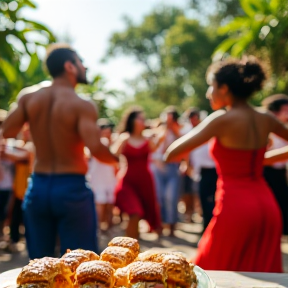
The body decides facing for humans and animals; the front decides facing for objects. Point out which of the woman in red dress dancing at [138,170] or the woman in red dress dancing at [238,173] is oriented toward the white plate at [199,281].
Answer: the woman in red dress dancing at [138,170]

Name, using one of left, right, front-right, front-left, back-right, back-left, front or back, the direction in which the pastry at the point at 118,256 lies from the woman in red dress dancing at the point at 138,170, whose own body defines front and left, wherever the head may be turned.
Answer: front

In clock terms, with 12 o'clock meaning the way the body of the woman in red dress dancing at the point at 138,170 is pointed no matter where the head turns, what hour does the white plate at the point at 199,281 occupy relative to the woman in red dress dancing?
The white plate is roughly at 12 o'clock from the woman in red dress dancing.

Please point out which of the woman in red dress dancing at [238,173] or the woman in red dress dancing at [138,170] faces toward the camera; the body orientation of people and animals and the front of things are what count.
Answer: the woman in red dress dancing at [138,170]

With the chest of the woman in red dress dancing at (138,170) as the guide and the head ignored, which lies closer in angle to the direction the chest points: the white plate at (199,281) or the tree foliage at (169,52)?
the white plate

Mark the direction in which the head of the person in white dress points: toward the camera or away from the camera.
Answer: toward the camera

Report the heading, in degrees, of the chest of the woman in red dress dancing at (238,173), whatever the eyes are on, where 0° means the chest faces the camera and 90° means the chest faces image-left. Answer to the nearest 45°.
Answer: approximately 135°

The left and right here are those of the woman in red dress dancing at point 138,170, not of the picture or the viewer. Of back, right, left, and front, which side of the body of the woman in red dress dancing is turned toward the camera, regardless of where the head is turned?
front

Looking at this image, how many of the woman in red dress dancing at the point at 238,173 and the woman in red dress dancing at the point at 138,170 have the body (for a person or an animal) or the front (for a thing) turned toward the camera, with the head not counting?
1

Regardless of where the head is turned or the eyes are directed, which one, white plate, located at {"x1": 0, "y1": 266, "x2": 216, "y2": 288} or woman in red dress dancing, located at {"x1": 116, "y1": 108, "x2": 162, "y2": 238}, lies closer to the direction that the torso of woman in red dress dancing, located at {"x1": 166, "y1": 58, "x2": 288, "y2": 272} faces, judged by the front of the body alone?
the woman in red dress dancing

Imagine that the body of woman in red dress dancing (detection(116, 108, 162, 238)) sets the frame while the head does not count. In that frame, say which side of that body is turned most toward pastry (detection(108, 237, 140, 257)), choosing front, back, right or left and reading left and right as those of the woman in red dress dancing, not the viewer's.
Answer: front

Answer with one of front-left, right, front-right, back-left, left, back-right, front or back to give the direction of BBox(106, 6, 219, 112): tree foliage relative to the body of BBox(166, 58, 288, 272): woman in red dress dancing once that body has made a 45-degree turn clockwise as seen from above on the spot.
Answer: front

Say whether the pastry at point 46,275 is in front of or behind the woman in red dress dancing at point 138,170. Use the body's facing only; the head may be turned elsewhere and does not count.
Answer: in front

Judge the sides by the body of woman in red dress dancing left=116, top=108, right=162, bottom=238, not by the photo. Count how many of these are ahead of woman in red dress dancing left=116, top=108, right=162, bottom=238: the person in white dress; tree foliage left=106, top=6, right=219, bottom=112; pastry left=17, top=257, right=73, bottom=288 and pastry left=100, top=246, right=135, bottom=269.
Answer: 2

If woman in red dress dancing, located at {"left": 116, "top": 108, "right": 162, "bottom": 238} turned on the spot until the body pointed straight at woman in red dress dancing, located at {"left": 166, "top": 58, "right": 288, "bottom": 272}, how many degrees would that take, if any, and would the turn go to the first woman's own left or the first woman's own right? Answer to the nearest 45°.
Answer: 0° — they already face them

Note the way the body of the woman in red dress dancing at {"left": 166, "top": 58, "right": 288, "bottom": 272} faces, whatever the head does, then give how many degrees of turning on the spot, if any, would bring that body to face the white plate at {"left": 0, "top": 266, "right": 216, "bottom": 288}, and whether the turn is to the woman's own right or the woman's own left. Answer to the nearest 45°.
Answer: approximately 135° to the woman's own left

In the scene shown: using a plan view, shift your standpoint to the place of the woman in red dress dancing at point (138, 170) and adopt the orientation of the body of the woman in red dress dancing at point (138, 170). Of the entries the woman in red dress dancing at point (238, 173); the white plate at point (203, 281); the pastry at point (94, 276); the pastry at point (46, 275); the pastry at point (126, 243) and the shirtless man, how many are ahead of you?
6

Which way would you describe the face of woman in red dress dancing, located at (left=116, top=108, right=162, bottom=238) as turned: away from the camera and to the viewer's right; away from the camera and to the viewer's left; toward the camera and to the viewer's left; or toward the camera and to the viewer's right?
toward the camera and to the viewer's right
